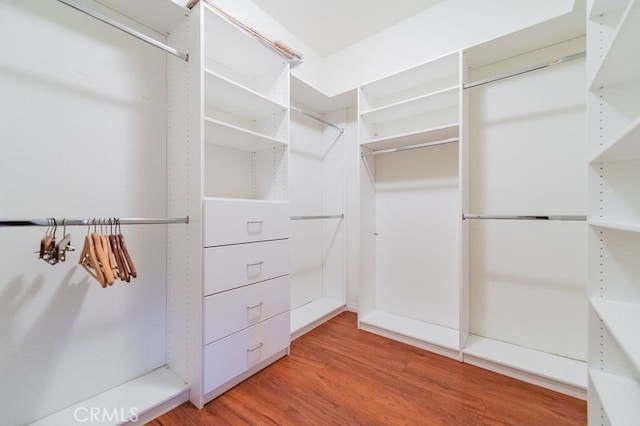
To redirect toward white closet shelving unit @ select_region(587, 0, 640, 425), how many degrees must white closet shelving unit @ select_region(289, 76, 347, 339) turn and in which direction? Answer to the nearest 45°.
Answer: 0° — it already faces it

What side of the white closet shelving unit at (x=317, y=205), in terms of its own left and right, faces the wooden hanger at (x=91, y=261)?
right

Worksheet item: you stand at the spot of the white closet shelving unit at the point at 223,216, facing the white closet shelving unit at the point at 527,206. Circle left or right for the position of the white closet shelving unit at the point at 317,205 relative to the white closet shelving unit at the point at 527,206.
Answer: left

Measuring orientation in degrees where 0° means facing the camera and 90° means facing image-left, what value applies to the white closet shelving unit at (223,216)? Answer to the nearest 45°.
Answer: approximately 315°

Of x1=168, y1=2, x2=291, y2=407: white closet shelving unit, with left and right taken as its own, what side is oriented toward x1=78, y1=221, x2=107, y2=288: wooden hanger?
right
